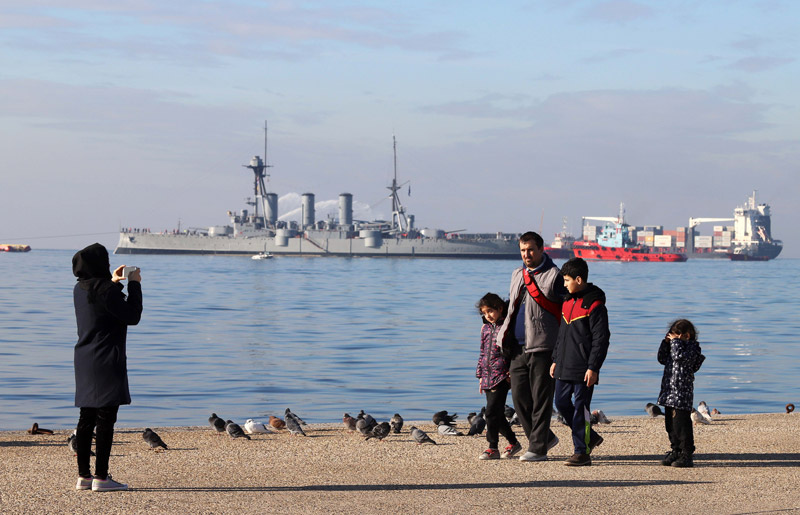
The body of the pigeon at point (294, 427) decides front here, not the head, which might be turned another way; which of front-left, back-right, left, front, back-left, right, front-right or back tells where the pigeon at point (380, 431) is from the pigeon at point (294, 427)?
back-left

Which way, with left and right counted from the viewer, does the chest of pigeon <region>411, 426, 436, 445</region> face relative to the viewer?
facing to the left of the viewer

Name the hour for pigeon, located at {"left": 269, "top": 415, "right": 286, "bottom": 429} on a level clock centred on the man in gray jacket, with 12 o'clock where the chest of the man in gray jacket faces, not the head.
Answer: The pigeon is roughly at 3 o'clock from the man in gray jacket.

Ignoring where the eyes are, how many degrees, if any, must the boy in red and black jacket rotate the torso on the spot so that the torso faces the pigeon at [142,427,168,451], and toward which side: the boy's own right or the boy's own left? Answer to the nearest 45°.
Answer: approximately 45° to the boy's own right

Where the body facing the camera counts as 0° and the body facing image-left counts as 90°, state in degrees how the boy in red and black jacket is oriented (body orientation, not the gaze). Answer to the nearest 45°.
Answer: approximately 45°

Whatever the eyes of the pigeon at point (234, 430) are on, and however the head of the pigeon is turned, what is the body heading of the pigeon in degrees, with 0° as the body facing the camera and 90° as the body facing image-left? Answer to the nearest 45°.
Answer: approximately 90°

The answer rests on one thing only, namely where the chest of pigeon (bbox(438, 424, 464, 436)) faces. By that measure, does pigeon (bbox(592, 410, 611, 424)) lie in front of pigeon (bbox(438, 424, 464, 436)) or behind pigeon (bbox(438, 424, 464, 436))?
behind

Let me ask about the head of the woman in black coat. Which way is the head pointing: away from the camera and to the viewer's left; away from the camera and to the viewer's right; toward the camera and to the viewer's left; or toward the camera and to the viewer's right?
away from the camera and to the viewer's right

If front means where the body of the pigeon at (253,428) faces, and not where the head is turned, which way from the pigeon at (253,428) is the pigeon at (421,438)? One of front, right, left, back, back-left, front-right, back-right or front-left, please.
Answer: back-left

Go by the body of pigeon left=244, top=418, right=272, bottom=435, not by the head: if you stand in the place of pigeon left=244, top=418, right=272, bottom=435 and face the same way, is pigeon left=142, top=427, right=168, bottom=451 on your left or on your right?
on your left

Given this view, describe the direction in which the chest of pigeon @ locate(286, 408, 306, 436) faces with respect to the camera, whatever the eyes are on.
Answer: to the viewer's left

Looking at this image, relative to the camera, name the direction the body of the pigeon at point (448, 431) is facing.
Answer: to the viewer's left
